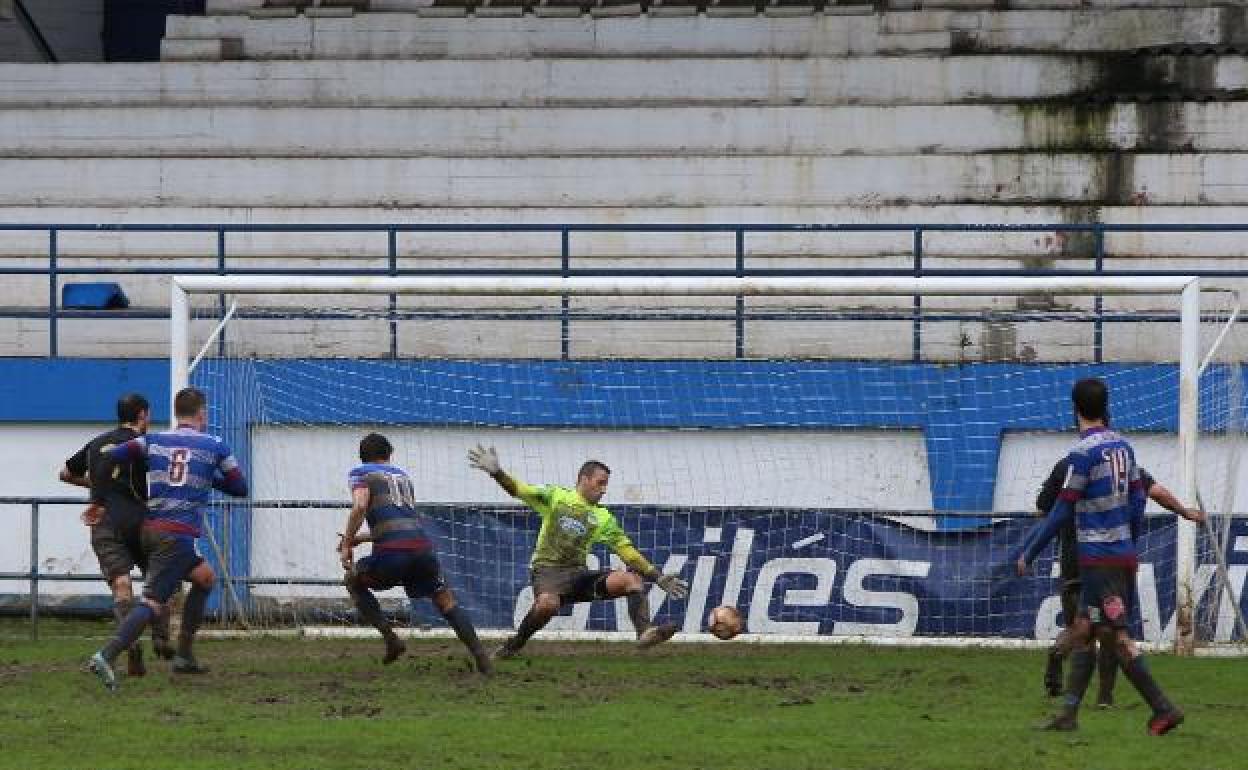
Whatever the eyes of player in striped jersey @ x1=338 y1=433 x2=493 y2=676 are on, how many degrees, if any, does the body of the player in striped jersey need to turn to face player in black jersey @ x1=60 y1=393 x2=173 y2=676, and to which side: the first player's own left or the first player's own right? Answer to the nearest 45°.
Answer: approximately 45° to the first player's own left

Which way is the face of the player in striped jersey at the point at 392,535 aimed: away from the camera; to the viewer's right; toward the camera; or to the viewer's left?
away from the camera

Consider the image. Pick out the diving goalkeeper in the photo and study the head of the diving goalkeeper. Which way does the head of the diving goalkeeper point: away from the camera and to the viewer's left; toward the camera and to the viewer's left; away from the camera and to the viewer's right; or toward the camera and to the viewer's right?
toward the camera and to the viewer's right

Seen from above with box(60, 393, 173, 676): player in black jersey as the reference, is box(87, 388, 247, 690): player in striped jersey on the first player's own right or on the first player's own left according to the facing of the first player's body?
on the first player's own right

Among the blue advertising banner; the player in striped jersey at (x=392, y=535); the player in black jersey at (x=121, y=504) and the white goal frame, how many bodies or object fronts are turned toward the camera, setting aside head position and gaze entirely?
2

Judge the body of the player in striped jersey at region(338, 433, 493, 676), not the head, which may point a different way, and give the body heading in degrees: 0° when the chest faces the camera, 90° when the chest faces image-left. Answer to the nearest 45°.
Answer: approximately 135°

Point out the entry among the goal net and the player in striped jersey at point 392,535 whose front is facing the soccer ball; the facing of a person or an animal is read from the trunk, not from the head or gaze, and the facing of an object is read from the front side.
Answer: the goal net

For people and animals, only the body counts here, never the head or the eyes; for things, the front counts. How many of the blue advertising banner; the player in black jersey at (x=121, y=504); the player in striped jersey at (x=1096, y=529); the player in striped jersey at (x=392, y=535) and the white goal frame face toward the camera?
2

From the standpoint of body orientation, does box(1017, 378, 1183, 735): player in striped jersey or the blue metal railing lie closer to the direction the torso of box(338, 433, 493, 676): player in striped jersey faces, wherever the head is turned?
the blue metal railing
